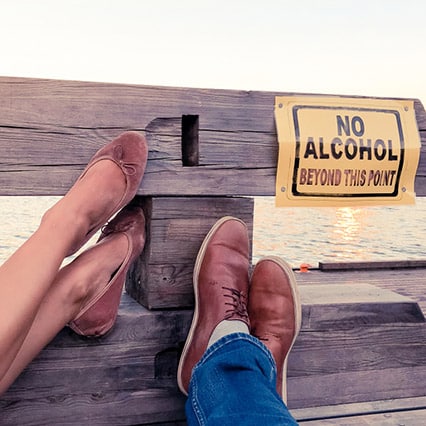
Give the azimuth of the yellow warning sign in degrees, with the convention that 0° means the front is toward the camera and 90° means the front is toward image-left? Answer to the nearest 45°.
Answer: approximately 0°
